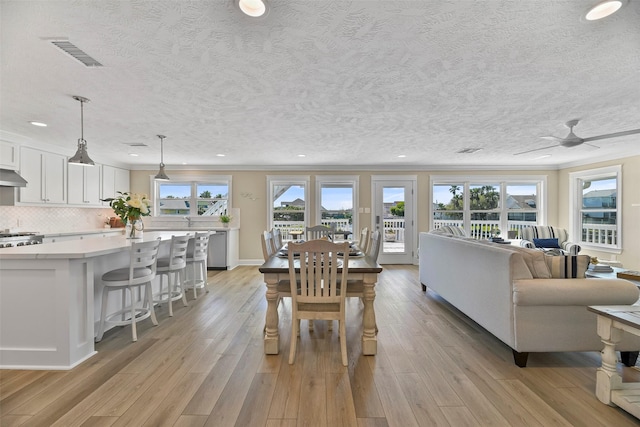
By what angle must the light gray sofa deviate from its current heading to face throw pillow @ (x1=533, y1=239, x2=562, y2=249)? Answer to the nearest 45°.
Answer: approximately 45° to its left

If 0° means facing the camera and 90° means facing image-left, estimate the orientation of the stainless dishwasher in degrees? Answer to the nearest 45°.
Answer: approximately 0°

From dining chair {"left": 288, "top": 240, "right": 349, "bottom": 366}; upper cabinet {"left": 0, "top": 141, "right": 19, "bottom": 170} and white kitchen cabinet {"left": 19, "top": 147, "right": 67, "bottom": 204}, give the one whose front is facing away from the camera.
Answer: the dining chair

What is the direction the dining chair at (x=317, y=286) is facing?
away from the camera

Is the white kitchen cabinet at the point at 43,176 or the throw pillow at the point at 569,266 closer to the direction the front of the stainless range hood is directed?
the throw pillow

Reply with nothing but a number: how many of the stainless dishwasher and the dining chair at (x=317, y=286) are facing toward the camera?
1

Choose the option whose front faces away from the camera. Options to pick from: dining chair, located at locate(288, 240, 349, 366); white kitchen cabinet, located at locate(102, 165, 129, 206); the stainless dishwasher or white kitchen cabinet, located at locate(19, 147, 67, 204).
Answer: the dining chair

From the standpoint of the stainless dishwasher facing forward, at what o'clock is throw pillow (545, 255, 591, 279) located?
The throw pillow is roughly at 11 o'clock from the stainless dishwasher.

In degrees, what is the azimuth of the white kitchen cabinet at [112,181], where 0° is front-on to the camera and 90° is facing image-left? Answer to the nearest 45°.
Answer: approximately 315°

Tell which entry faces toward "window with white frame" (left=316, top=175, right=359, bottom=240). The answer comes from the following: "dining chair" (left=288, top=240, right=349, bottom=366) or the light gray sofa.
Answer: the dining chair
